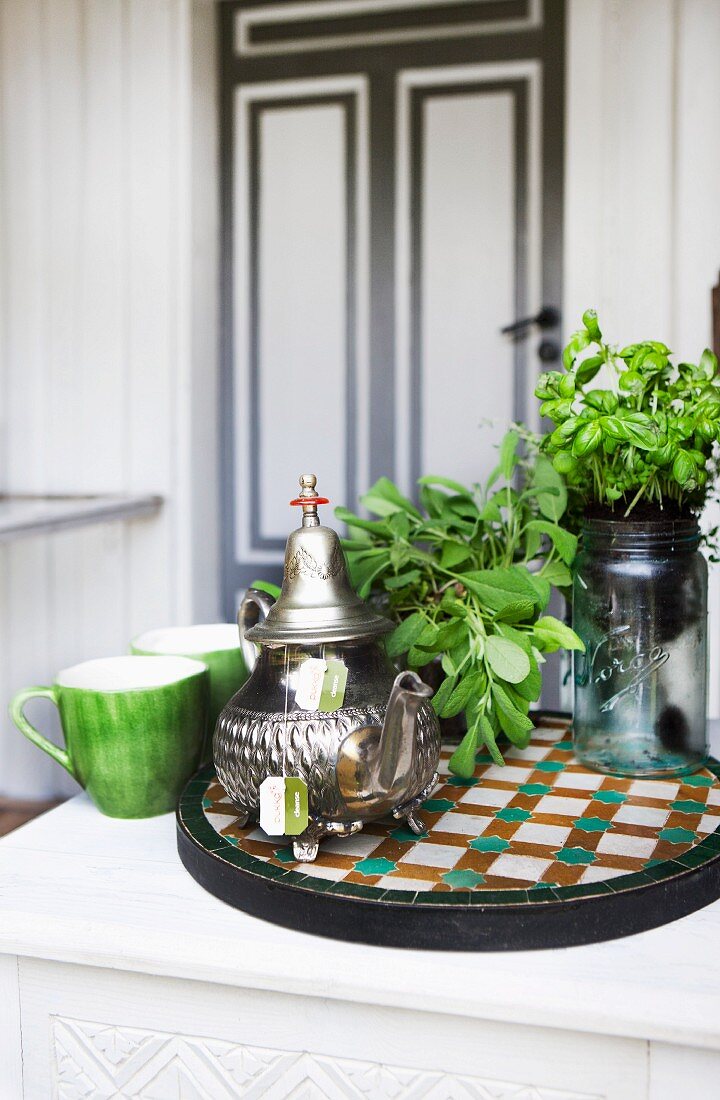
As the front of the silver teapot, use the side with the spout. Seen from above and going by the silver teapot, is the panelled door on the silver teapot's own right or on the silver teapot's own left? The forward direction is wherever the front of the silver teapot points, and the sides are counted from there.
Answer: on the silver teapot's own left

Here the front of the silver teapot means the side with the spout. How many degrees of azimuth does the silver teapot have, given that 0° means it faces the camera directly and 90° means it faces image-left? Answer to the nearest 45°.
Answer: approximately 315°
